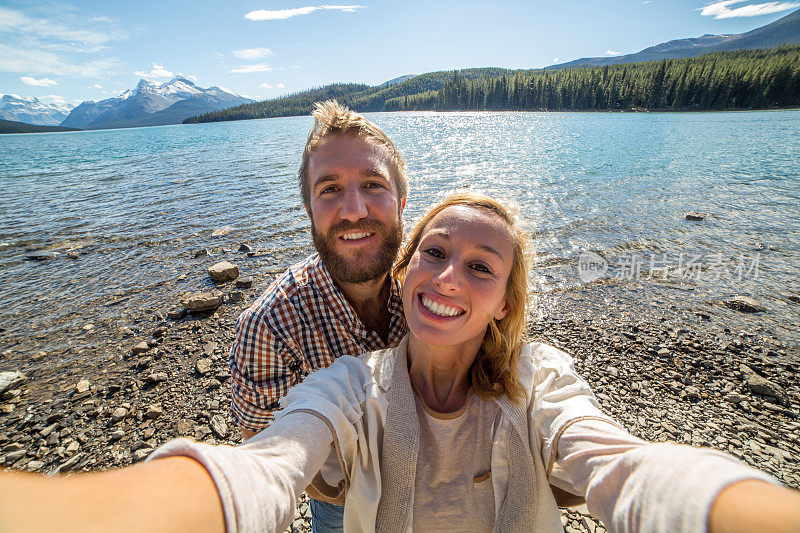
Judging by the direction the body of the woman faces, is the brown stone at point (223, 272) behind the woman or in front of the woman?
behind

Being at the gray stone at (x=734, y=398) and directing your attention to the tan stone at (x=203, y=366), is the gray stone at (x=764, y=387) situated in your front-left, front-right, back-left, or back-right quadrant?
back-right

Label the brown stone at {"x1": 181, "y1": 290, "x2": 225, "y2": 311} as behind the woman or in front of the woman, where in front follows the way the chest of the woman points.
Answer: behind

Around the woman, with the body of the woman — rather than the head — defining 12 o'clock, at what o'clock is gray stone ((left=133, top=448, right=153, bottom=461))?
The gray stone is roughly at 4 o'clock from the woman.

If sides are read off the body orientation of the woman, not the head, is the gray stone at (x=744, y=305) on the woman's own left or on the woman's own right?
on the woman's own left

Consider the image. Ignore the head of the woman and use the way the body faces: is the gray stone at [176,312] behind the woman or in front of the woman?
behind

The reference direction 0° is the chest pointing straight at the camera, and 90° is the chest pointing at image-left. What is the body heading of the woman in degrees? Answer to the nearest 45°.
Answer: approximately 0°

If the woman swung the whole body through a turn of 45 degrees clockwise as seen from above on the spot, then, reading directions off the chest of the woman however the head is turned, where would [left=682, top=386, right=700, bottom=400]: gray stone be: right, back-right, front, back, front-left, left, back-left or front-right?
back

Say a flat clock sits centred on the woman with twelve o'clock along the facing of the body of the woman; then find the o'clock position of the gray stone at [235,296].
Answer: The gray stone is roughly at 5 o'clock from the woman.

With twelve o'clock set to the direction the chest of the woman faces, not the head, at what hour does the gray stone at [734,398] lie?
The gray stone is roughly at 8 o'clock from the woman.

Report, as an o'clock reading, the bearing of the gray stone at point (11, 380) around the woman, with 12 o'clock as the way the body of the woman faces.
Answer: The gray stone is roughly at 4 o'clock from the woman.
